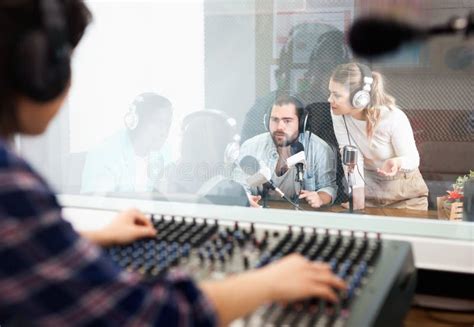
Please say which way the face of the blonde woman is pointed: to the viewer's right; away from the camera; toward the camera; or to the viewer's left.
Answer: to the viewer's left

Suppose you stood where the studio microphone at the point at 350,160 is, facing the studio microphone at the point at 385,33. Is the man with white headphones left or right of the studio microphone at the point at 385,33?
right

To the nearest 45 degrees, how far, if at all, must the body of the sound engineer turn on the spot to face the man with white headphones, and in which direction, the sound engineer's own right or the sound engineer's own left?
approximately 45° to the sound engineer's own left

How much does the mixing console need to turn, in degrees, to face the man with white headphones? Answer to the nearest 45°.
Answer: approximately 135° to its right

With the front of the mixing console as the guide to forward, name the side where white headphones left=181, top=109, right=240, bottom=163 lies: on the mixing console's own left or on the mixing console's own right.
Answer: on the mixing console's own right

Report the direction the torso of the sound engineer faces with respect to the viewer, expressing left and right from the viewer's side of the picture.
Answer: facing away from the viewer and to the right of the viewer

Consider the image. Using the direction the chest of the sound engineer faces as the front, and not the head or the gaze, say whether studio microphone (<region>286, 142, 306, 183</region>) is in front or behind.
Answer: in front

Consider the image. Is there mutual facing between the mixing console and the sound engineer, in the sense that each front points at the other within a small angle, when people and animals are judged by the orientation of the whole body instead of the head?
yes

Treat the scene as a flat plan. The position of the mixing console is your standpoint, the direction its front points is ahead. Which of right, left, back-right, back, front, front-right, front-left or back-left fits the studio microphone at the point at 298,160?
back-right

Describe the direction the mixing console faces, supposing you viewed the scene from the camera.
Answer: facing the viewer and to the left of the viewer

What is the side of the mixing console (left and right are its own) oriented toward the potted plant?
back

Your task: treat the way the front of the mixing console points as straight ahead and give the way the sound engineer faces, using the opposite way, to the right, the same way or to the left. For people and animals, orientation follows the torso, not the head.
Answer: the opposite way
